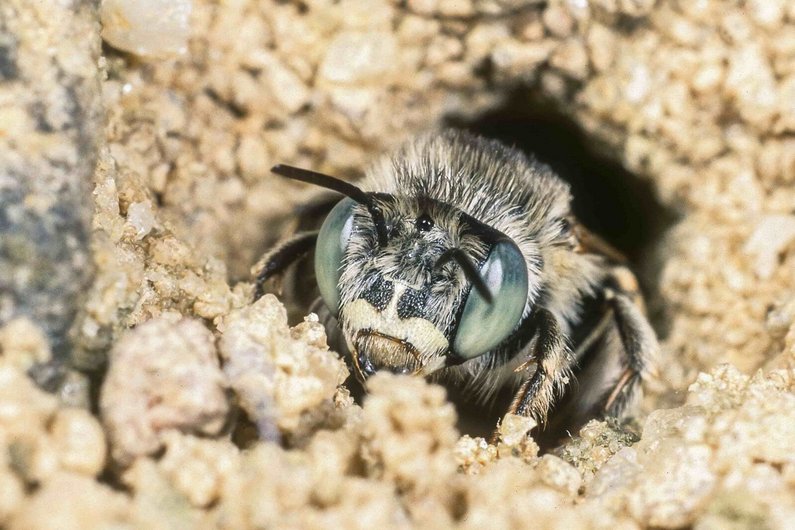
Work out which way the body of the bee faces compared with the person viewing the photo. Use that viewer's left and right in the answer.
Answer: facing the viewer and to the left of the viewer
